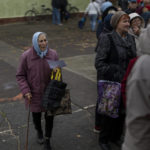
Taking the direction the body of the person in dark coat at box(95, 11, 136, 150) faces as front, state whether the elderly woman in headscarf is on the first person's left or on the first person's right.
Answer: on the first person's right
